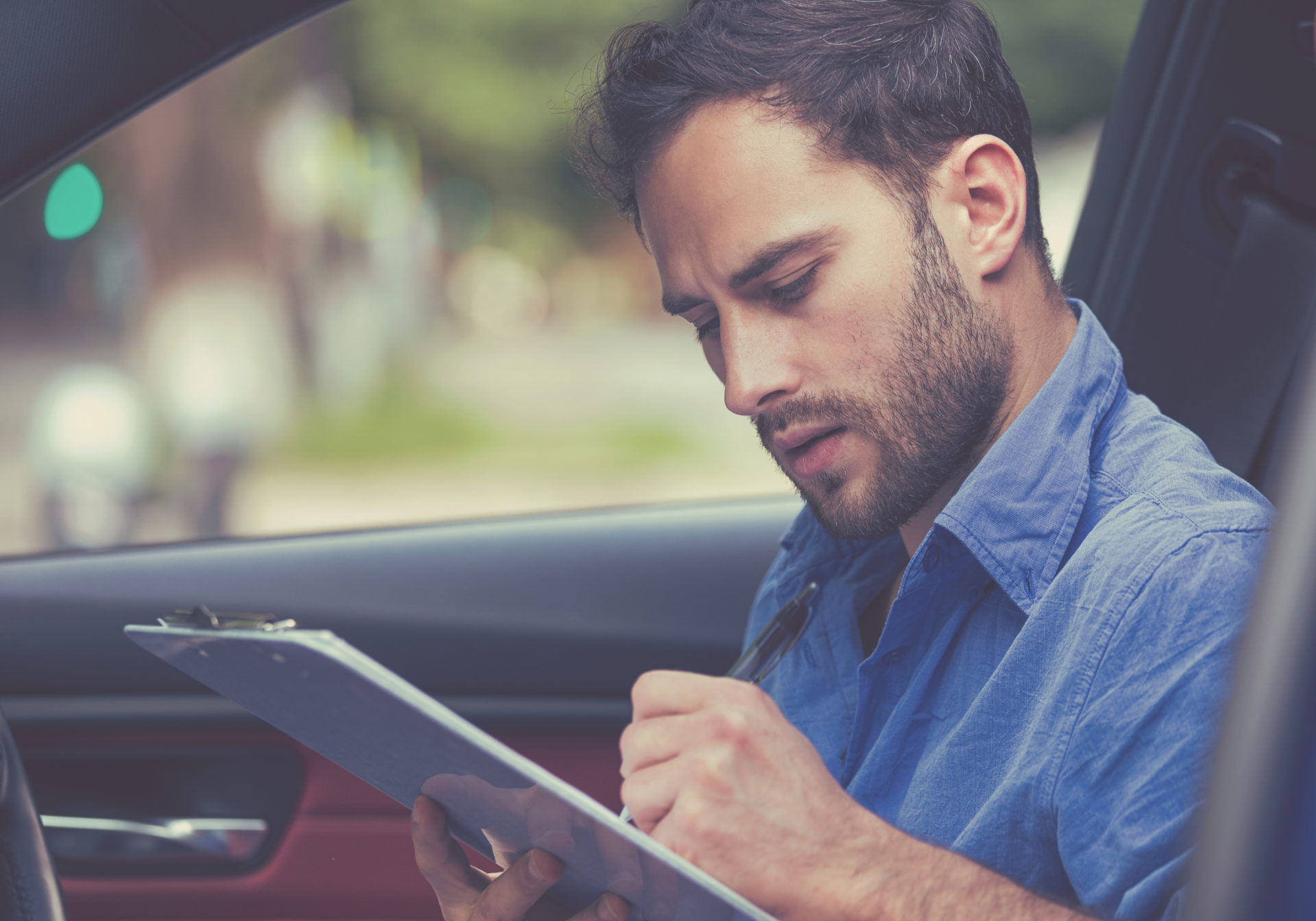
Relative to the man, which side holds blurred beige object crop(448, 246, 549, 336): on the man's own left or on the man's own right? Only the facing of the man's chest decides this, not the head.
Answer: on the man's own right

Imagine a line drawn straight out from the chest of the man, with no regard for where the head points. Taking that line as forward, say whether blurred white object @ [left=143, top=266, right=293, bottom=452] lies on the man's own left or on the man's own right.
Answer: on the man's own right

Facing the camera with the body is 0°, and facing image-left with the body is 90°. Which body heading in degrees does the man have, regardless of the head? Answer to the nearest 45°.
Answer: approximately 45°

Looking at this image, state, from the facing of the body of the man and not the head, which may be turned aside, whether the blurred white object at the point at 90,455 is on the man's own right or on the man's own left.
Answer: on the man's own right
